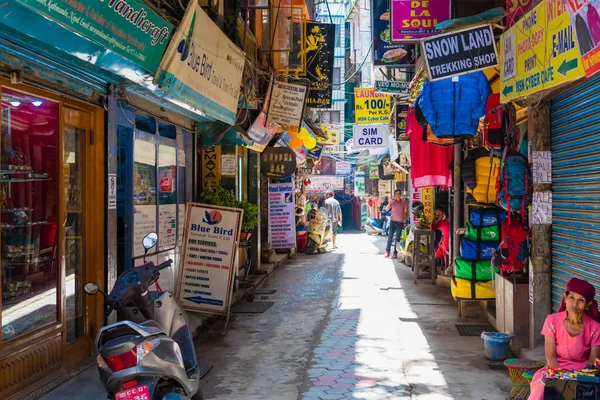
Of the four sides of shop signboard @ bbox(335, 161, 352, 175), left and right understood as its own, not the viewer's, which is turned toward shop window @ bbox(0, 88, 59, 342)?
front

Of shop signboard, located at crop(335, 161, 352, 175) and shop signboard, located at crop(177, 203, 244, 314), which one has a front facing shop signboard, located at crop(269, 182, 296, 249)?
shop signboard, located at crop(335, 161, 352, 175)

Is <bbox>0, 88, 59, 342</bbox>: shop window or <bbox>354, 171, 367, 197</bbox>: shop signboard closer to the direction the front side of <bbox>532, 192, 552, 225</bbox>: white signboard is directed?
the shop window

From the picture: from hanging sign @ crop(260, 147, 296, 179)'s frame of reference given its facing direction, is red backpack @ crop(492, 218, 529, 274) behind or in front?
in front

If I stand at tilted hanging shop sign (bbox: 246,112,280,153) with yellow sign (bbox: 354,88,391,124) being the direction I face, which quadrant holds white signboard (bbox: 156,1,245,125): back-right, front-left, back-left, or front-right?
back-right

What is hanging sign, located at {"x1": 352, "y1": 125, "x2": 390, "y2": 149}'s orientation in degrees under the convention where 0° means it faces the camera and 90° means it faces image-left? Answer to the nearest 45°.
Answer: approximately 0°
